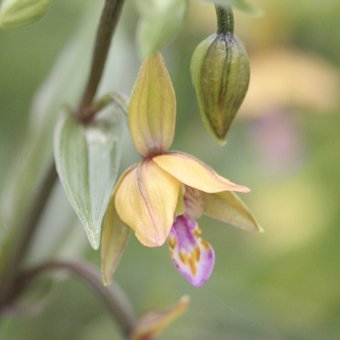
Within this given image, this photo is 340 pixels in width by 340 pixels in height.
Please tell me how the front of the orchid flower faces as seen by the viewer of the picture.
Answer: facing the viewer and to the right of the viewer
